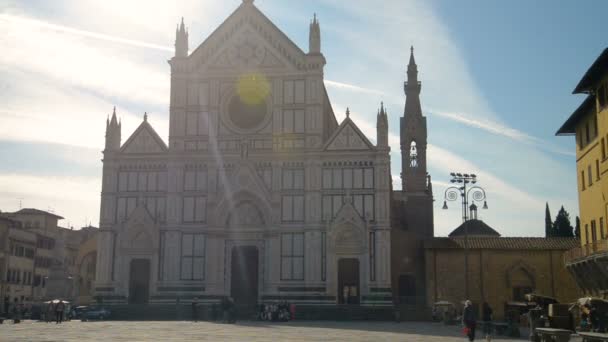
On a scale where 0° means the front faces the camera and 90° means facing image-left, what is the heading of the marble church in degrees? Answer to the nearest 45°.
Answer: approximately 0°

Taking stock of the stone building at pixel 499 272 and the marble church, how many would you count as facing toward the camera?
2

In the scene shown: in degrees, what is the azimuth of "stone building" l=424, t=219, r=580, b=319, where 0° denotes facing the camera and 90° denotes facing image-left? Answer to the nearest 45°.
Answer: approximately 0°

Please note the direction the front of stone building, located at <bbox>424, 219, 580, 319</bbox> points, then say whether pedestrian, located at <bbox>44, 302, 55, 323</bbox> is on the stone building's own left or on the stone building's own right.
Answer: on the stone building's own right

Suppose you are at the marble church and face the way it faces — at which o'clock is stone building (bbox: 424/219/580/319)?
The stone building is roughly at 9 o'clock from the marble church.

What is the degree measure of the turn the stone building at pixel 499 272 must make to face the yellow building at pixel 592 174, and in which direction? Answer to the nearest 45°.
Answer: approximately 45° to its left

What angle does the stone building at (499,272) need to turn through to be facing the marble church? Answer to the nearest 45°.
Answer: approximately 90° to its right

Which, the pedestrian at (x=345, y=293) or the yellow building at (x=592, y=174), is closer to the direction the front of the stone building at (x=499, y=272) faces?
the yellow building

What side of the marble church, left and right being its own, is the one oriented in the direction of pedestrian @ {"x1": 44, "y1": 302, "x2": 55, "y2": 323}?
right
